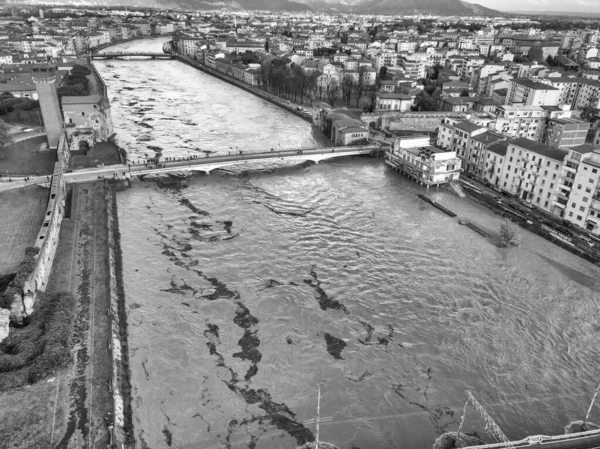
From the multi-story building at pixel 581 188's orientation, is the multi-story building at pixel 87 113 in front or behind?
in front

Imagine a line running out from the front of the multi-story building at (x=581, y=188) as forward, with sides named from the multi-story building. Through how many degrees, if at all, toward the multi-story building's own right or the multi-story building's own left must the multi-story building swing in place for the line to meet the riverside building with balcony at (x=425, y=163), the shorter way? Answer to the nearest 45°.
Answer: approximately 45° to the multi-story building's own right

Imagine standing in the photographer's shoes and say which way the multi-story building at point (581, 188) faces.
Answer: facing the viewer and to the left of the viewer

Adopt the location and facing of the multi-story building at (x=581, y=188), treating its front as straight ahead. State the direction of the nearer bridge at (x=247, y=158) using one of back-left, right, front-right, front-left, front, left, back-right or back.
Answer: front-right

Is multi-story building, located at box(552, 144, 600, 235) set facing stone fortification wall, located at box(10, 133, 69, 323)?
yes

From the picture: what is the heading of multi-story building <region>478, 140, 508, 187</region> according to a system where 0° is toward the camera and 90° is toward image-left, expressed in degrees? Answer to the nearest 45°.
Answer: approximately 45°

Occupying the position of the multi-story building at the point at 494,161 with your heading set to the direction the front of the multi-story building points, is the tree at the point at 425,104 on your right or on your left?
on your right

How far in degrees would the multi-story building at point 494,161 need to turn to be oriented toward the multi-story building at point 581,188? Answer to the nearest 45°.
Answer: approximately 90° to its left

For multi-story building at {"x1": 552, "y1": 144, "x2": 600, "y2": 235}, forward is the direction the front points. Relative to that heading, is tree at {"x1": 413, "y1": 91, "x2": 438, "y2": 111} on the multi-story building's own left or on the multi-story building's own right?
on the multi-story building's own right

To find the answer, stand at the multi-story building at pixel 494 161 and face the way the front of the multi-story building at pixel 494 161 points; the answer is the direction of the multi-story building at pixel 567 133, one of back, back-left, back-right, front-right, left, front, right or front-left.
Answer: back

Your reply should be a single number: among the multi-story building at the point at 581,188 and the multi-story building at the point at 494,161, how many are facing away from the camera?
0

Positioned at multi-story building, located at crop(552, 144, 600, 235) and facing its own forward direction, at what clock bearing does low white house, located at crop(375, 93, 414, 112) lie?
low white house, located at crop(375, 93, 414, 112) is roughly at 3 o'clock from multi-story building, located at crop(552, 144, 600, 235).
